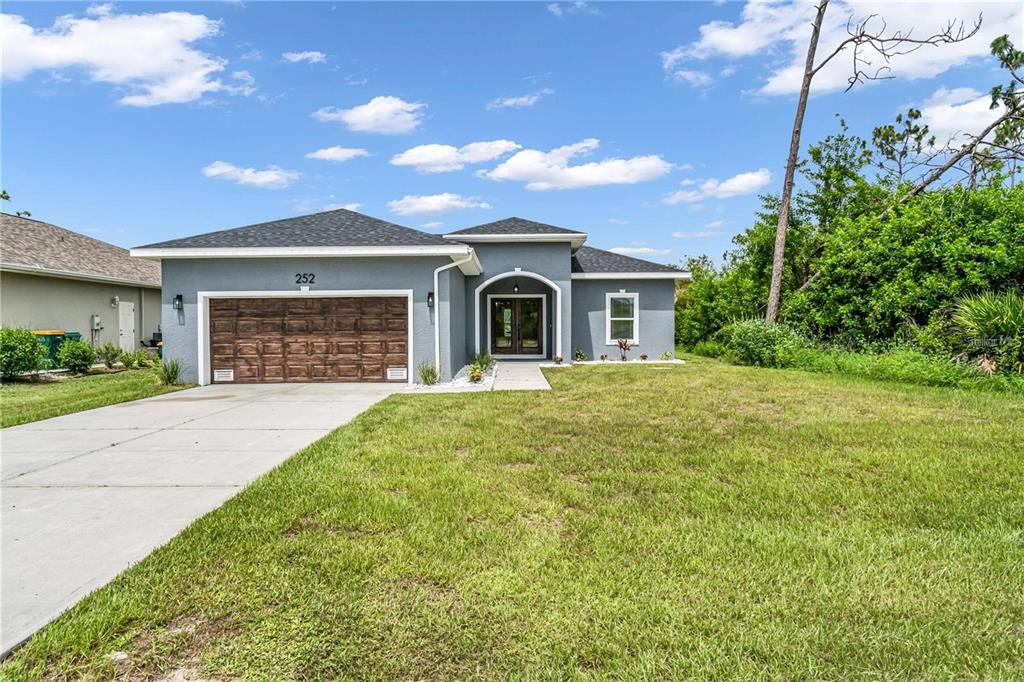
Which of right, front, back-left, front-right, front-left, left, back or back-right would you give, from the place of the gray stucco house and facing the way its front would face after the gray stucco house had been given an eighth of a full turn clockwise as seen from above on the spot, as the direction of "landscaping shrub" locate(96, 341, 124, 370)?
right

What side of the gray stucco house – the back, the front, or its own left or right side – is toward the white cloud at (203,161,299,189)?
back

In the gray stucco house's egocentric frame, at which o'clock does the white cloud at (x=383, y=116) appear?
The white cloud is roughly at 6 o'clock from the gray stucco house.

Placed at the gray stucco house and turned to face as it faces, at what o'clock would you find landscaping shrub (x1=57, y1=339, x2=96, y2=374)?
The landscaping shrub is roughly at 2 o'clock from the gray stucco house.

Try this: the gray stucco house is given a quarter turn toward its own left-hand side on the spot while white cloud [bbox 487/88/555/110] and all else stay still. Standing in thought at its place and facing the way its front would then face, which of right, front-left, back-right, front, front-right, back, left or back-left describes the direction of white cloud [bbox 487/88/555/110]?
front-left

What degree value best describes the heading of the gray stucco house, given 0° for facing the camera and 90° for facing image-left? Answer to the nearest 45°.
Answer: approximately 0°

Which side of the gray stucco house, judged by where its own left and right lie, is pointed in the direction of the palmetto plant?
left

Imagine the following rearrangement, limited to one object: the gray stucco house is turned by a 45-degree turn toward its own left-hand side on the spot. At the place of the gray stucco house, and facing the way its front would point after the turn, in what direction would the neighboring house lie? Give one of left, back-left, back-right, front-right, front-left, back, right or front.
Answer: back
